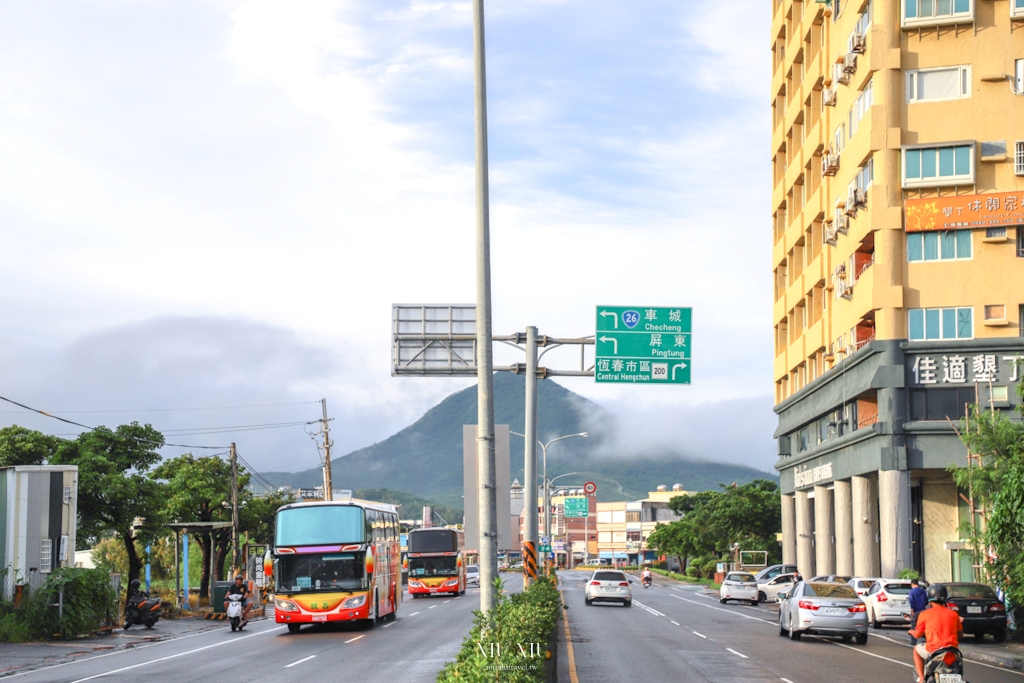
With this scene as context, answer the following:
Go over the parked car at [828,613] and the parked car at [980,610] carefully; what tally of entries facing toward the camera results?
0

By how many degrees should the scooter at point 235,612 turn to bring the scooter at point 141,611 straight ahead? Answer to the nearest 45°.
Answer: approximately 135° to its right

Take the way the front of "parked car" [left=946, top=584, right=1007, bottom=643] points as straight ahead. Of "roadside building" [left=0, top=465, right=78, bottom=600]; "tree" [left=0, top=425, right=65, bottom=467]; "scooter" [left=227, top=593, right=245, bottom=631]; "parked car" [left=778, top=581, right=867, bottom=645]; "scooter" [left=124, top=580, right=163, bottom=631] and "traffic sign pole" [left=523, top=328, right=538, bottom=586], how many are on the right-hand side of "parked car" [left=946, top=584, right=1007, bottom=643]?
0

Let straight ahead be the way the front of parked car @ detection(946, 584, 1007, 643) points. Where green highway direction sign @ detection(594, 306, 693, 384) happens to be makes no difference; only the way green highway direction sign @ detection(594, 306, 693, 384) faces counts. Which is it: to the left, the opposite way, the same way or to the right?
the opposite way

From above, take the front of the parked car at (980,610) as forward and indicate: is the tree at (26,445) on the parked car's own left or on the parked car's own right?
on the parked car's own left

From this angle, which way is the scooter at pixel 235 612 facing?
toward the camera

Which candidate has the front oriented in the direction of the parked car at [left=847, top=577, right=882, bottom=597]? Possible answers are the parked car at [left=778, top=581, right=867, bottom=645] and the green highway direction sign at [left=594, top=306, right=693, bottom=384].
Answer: the parked car at [left=778, top=581, right=867, bottom=645]

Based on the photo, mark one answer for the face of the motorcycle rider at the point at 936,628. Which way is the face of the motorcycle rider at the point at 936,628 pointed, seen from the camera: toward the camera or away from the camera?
away from the camera

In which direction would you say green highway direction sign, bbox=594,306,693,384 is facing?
toward the camera

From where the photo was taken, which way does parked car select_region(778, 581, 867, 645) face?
away from the camera

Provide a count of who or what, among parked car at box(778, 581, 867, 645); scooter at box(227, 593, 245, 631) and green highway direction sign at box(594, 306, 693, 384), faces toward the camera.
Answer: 2

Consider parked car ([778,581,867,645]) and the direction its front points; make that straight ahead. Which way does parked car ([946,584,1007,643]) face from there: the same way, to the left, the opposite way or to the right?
the same way

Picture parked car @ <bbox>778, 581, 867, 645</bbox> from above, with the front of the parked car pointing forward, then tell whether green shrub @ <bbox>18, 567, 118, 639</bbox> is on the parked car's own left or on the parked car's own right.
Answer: on the parked car's own left

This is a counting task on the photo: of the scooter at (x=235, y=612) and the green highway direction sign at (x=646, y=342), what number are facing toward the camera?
2

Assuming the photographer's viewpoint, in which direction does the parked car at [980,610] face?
facing away from the viewer

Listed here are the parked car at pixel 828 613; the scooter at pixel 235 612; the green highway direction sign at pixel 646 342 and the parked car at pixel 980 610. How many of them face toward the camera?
2

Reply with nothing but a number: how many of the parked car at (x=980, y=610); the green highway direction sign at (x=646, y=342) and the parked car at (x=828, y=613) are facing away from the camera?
2
